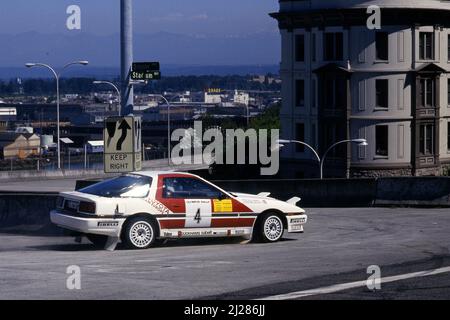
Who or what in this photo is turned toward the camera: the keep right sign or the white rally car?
the keep right sign

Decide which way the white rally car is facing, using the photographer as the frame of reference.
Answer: facing away from the viewer and to the right of the viewer

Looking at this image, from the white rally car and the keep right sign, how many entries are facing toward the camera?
1

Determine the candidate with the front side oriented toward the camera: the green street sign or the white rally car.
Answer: the green street sign

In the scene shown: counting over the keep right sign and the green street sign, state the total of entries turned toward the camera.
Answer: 2

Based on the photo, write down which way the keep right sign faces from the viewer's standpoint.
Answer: facing the viewer

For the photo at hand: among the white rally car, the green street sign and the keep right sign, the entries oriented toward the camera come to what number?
2

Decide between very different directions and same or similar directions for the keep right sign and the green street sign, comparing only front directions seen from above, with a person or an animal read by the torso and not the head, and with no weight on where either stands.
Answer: same or similar directions
